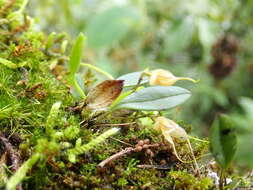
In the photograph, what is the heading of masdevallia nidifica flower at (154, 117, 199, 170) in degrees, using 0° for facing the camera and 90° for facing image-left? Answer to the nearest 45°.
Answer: approximately 270°

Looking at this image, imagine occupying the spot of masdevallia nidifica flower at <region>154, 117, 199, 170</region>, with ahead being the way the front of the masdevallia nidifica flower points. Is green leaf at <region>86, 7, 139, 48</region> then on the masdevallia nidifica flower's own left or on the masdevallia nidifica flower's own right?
on the masdevallia nidifica flower's own left
